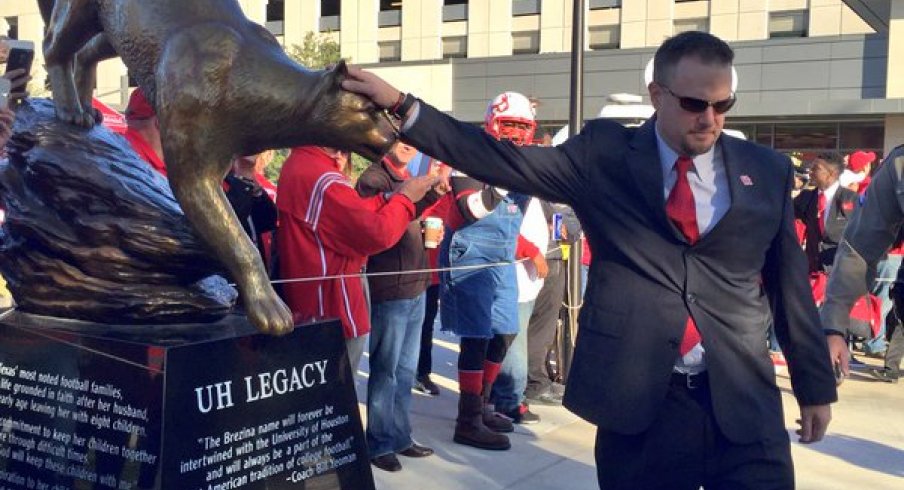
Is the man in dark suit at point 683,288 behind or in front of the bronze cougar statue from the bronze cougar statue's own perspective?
in front

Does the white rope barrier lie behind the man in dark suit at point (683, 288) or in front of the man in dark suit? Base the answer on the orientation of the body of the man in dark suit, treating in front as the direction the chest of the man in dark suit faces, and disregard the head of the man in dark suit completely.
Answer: behind

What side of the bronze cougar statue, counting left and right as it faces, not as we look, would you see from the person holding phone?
back

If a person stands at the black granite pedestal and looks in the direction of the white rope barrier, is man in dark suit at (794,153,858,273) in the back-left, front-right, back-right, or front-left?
front-right

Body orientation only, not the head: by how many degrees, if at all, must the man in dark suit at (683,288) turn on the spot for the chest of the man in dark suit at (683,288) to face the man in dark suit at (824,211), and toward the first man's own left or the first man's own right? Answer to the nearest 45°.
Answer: approximately 180°

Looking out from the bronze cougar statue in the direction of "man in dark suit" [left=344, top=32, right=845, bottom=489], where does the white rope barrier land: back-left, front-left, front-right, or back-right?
front-left

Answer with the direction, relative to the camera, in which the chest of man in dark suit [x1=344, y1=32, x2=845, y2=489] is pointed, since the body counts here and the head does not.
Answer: toward the camera

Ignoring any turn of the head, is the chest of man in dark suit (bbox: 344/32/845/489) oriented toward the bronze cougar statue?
no

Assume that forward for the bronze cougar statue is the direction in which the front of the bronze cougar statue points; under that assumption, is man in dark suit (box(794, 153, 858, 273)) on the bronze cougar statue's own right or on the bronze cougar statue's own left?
on the bronze cougar statue's own left

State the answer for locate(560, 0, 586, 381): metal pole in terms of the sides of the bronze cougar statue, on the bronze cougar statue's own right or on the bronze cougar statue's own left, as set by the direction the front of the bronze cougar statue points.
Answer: on the bronze cougar statue's own left

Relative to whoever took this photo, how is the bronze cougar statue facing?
facing the viewer and to the right of the viewer

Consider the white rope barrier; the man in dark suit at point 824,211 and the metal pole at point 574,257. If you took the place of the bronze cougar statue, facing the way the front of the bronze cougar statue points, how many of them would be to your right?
0

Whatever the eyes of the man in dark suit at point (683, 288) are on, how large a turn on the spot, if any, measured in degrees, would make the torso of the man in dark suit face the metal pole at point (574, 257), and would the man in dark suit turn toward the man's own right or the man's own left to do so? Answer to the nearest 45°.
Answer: approximately 180°

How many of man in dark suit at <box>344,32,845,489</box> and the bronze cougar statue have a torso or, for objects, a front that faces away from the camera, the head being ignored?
0

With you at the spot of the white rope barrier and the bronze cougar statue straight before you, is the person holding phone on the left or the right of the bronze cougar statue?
right
